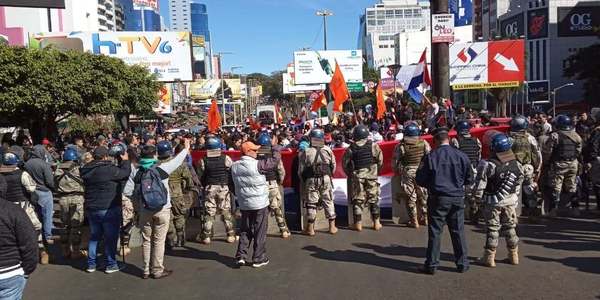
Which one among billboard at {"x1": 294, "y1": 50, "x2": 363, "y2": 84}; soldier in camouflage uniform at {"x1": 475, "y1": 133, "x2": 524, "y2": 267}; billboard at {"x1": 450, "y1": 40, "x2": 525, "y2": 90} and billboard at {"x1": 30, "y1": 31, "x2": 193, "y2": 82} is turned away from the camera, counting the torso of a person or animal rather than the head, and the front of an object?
the soldier in camouflage uniform

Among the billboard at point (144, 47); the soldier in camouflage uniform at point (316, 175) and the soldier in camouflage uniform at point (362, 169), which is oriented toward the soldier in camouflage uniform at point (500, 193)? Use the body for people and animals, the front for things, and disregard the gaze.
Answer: the billboard

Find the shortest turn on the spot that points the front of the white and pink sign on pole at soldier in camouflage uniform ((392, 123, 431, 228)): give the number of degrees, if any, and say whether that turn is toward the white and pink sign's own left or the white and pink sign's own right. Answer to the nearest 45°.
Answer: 0° — it already faces them

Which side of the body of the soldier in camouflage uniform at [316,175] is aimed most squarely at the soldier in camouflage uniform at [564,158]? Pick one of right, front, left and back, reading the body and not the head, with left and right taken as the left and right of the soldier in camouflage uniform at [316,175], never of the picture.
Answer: right

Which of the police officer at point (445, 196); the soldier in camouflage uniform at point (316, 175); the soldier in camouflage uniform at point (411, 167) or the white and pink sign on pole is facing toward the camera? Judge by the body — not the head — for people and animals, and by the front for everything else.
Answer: the white and pink sign on pole

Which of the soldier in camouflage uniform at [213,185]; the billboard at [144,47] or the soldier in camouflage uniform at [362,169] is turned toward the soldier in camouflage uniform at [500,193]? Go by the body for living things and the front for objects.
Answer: the billboard

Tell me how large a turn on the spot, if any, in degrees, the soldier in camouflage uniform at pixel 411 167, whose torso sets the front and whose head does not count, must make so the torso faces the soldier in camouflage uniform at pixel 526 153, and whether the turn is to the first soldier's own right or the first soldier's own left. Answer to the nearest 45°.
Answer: approximately 90° to the first soldier's own right

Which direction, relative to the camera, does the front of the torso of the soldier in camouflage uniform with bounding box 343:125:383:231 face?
away from the camera

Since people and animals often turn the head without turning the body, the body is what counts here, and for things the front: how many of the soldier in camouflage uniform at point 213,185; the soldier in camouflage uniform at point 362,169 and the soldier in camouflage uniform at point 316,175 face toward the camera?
0

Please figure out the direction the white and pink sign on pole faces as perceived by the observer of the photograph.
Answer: facing the viewer

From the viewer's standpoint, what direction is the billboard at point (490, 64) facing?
toward the camera

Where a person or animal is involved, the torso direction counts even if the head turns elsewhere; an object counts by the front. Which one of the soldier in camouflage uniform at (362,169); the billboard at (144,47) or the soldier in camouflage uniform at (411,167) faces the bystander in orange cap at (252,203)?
the billboard

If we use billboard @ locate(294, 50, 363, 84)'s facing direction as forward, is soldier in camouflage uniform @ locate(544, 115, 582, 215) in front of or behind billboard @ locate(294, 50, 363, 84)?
in front

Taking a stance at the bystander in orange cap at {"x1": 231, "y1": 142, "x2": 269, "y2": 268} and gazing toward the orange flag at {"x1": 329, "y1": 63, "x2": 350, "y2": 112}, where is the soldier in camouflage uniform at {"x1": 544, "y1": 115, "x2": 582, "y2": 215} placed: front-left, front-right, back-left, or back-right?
front-right

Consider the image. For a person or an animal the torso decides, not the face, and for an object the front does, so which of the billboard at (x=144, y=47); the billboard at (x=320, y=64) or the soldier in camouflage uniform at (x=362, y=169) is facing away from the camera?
the soldier in camouflage uniform

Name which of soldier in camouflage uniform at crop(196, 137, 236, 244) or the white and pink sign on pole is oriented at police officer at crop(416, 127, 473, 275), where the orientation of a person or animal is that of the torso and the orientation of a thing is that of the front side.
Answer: the white and pink sign on pole

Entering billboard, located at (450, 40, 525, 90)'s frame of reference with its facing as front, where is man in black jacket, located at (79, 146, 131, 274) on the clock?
The man in black jacket is roughly at 1 o'clock from the billboard.

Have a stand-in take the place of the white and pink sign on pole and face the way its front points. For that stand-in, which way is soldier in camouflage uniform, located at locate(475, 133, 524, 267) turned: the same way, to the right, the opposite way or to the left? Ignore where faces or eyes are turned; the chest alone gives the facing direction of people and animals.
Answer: the opposite way
